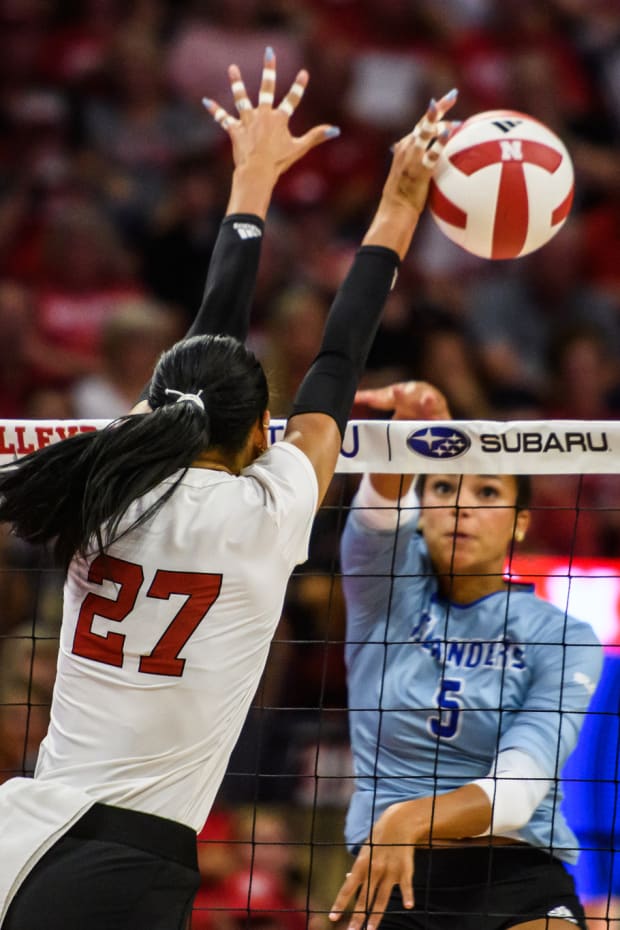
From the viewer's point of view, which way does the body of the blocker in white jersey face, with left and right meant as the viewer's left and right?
facing away from the viewer and to the right of the viewer

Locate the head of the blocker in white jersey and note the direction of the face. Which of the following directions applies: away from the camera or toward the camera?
away from the camera

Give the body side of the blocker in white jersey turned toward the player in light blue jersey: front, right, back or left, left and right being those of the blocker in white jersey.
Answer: front
